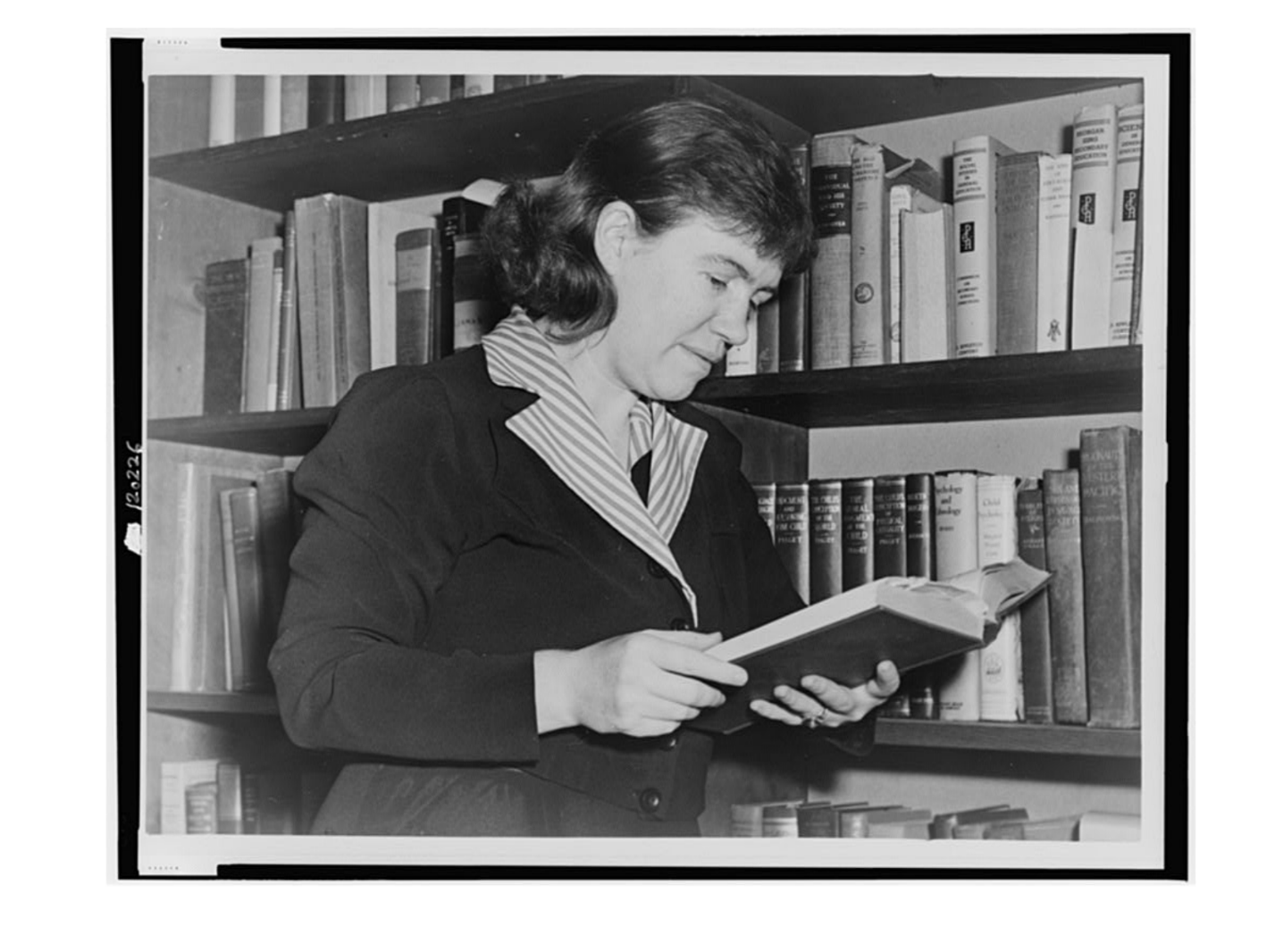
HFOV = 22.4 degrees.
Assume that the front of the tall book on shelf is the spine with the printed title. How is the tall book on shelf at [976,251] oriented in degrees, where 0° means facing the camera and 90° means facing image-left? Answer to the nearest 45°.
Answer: approximately 0°
